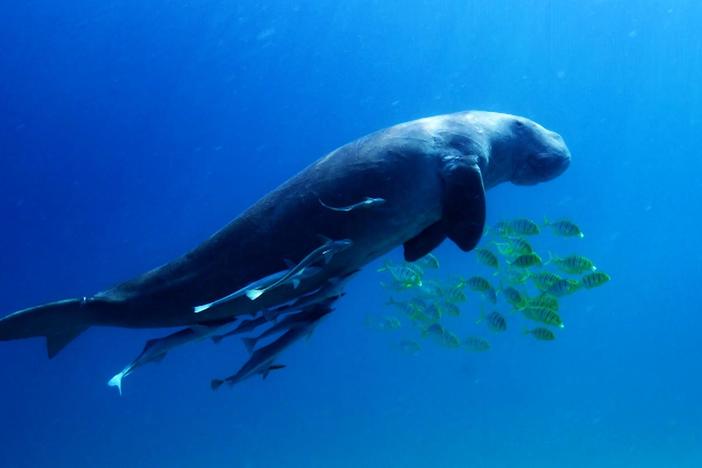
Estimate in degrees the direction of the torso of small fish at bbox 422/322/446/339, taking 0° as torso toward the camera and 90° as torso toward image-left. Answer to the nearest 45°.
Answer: approximately 270°

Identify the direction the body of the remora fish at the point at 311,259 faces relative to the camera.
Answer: to the viewer's right

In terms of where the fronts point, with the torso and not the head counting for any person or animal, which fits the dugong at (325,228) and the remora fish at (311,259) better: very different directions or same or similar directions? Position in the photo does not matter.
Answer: same or similar directions

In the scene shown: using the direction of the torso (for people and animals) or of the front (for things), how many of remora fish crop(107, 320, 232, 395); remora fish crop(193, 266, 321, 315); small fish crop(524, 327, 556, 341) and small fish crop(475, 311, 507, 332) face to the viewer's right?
4

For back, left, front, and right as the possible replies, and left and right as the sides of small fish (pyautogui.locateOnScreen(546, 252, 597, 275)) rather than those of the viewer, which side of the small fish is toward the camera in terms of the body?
right

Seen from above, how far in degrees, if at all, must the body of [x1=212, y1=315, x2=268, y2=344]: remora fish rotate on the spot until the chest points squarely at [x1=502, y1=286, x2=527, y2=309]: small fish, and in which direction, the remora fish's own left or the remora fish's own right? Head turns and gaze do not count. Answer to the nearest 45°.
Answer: approximately 45° to the remora fish's own left

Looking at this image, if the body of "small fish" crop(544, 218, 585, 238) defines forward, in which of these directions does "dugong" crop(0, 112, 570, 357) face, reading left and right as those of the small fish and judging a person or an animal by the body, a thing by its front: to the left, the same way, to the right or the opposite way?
the same way

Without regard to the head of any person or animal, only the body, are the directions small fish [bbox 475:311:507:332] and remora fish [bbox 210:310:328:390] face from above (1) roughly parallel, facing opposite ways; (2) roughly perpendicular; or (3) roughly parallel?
roughly parallel

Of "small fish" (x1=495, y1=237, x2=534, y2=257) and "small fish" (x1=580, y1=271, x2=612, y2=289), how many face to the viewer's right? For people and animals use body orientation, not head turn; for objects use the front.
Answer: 2

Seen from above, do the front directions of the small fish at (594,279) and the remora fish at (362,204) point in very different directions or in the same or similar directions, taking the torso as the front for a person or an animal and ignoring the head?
same or similar directions

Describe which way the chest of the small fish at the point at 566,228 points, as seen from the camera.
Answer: to the viewer's right

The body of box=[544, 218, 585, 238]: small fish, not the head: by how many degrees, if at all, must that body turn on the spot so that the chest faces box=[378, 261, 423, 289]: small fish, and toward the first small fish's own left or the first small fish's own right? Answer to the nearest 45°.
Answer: approximately 180°

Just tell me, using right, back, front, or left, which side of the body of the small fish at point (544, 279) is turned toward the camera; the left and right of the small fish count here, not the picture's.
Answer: right

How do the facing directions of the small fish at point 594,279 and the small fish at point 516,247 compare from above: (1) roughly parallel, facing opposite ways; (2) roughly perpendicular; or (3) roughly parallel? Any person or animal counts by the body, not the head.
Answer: roughly parallel
